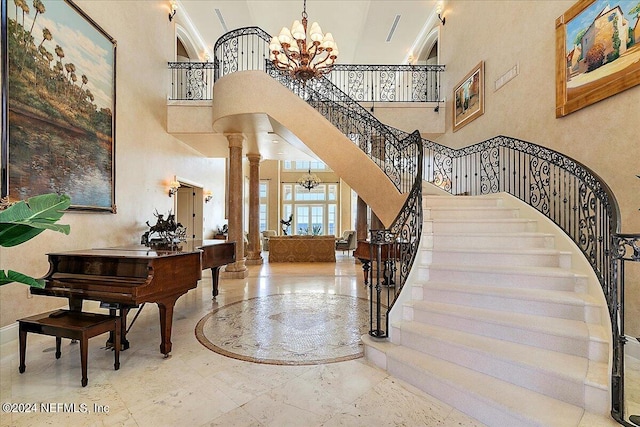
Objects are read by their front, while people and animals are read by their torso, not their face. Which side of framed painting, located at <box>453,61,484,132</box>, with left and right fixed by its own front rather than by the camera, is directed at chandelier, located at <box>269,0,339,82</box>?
front

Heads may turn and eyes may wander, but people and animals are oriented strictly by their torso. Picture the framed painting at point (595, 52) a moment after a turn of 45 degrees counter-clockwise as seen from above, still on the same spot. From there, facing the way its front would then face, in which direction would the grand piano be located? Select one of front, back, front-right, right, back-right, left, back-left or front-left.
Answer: front-right

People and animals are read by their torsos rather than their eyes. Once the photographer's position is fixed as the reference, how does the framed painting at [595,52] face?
facing the viewer and to the left of the viewer

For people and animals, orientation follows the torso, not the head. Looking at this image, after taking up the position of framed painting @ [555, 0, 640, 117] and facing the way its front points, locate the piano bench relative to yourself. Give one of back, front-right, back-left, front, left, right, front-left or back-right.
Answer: front

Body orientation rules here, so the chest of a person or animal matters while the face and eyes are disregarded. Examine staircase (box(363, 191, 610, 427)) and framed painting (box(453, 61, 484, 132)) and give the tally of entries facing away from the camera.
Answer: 0

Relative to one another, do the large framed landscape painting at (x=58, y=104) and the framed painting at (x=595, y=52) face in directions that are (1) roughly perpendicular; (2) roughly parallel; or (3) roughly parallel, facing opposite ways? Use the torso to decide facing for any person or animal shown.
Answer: roughly parallel, facing opposite ways

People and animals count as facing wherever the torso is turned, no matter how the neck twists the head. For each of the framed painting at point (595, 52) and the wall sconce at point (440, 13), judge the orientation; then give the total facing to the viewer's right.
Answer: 0

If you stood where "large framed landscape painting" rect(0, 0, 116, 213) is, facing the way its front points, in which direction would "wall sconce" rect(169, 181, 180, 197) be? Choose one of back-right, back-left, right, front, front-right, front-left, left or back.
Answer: left

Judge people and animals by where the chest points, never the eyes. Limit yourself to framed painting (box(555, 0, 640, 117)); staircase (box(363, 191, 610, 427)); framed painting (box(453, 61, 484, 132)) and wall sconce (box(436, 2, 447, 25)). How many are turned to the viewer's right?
0

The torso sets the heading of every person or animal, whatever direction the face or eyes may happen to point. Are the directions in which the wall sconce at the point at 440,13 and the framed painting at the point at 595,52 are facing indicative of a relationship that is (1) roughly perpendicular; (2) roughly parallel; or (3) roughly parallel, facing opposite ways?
roughly parallel

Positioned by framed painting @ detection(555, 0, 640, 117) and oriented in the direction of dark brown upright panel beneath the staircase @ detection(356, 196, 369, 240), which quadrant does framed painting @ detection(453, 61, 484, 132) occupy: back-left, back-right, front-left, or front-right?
front-right

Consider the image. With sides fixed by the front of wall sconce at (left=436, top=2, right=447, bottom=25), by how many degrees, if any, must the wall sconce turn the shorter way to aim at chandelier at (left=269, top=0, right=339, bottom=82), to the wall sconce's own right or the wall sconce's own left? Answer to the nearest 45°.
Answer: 0° — it already faces it

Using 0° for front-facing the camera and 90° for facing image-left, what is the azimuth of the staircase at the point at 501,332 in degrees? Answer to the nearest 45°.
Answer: approximately 45°
